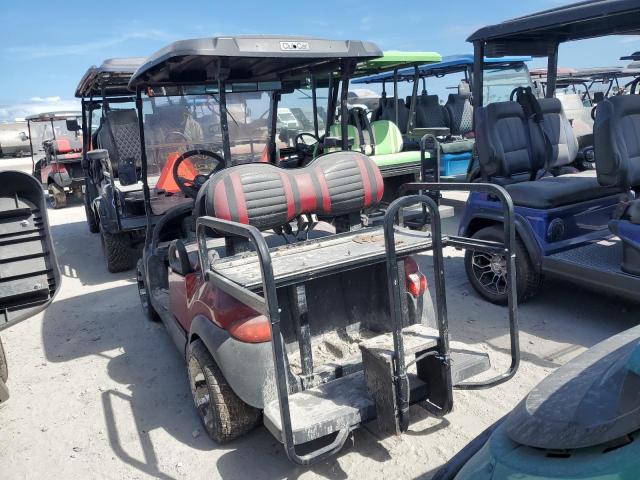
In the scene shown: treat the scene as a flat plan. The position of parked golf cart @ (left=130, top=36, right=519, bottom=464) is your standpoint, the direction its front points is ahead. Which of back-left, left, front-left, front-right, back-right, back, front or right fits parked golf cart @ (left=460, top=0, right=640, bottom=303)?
right

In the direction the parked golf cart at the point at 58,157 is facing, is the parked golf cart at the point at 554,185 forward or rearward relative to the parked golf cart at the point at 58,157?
rearward

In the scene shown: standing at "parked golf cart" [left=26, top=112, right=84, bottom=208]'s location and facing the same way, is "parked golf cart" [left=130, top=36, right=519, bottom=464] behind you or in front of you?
behind

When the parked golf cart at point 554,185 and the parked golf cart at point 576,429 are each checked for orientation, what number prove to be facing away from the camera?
0

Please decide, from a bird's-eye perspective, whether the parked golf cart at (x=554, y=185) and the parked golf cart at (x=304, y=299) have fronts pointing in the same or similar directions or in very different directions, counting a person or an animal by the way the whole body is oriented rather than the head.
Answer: very different directions

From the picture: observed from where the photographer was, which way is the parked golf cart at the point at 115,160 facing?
facing away from the viewer and to the left of the viewer

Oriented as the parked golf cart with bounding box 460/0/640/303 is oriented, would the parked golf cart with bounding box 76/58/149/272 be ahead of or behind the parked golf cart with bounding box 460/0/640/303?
behind

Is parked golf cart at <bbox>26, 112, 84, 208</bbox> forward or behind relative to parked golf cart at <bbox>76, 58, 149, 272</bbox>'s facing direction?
forward

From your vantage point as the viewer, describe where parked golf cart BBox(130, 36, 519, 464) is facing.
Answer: facing away from the viewer and to the left of the viewer

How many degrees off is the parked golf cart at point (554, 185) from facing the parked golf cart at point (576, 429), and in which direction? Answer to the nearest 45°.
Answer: approximately 45° to its right

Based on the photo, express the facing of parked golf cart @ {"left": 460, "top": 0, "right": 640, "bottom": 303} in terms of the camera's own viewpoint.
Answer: facing the viewer and to the right of the viewer
